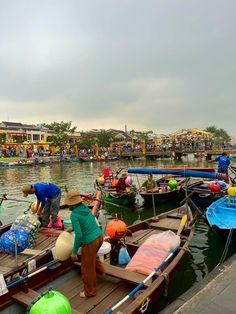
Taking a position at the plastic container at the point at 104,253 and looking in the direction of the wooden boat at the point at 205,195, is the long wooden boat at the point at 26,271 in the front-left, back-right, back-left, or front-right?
back-left

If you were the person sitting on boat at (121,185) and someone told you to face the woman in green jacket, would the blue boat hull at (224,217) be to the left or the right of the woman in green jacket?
left

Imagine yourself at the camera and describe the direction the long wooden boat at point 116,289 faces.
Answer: facing away from the viewer and to the right of the viewer

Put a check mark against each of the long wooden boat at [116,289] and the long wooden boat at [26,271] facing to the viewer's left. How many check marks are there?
0

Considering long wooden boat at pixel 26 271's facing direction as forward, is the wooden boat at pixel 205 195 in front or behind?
in front

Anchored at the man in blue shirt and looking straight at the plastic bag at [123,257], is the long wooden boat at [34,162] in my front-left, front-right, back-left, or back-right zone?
back-left

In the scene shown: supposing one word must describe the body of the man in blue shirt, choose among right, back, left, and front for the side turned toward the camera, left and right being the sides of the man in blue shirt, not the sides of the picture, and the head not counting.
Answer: left

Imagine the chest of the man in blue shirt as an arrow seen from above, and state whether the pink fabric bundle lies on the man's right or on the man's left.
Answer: on the man's left
